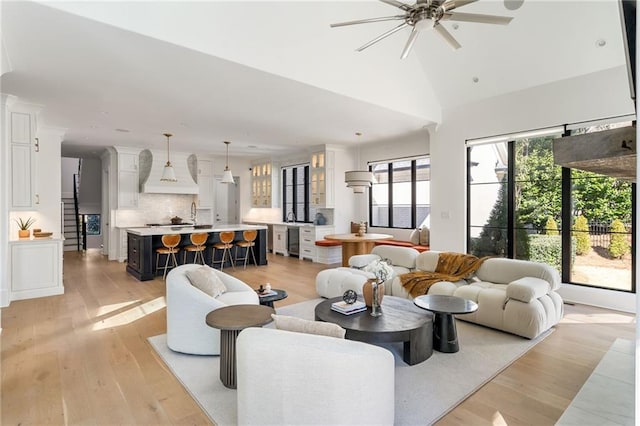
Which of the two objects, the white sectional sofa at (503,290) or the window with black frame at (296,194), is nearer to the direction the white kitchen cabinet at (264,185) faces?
the white sectional sofa

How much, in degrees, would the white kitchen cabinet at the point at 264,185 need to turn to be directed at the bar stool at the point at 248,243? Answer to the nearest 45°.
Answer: approximately 45° to its left

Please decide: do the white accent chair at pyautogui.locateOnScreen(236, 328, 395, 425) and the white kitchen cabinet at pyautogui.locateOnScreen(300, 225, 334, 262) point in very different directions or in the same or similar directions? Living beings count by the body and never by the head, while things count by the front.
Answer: very different directions

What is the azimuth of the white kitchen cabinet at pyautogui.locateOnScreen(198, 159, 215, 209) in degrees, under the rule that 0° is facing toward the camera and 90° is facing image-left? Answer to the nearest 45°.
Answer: approximately 315°

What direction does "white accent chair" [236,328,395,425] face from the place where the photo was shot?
facing away from the viewer and to the right of the viewer

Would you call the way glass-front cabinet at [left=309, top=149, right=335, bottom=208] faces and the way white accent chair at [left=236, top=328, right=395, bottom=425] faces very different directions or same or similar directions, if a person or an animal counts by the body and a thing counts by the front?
very different directions
